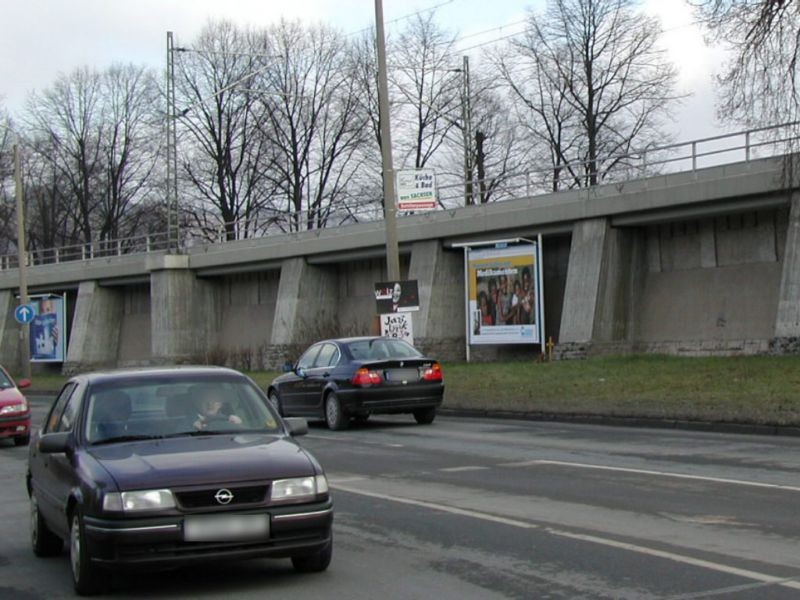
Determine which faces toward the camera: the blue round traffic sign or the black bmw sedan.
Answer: the blue round traffic sign

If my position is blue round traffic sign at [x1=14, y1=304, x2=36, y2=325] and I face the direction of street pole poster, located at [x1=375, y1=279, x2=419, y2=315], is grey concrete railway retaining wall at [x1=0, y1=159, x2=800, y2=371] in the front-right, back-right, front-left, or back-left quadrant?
front-left

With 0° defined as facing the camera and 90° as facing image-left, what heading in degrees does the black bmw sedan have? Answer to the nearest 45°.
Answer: approximately 135°

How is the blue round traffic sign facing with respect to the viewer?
toward the camera

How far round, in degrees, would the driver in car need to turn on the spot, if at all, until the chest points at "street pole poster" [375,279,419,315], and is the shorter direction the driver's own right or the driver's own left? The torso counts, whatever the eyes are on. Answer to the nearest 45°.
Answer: approximately 180°

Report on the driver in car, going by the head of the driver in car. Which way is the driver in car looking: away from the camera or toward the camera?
toward the camera

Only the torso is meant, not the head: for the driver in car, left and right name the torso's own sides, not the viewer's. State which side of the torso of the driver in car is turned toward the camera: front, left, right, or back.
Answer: front

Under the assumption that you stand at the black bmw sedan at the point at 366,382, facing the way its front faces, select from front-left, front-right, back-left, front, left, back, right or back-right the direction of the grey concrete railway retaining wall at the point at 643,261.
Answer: right

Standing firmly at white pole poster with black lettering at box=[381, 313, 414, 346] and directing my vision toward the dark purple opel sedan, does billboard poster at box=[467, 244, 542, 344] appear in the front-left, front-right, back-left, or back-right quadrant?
back-left

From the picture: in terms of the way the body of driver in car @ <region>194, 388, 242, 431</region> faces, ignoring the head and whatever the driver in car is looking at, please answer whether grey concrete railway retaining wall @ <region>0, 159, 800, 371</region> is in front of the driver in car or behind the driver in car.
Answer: behind

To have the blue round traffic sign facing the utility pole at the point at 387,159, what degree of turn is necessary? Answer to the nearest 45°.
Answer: approximately 45° to its left

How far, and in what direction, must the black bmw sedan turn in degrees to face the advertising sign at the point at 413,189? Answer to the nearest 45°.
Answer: approximately 45° to its right

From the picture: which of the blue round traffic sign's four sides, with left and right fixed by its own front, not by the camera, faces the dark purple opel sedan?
front

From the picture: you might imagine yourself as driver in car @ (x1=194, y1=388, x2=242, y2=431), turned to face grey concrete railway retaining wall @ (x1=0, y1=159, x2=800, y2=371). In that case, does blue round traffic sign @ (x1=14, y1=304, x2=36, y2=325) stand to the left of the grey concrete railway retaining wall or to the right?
left

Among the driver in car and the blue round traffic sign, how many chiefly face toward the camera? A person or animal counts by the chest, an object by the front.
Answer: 2
